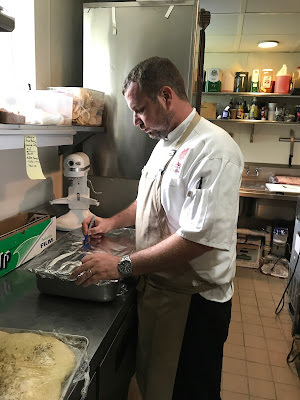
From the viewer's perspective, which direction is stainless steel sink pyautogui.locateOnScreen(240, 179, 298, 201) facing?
toward the camera

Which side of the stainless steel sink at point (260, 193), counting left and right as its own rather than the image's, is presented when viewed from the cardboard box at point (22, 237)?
front

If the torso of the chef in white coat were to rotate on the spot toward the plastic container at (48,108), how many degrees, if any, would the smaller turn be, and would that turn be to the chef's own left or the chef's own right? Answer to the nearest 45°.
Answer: approximately 45° to the chef's own right

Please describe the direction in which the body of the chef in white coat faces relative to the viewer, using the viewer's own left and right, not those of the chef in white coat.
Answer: facing to the left of the viewer

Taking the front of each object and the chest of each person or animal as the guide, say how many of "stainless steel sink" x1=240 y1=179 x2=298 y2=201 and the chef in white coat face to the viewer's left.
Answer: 1

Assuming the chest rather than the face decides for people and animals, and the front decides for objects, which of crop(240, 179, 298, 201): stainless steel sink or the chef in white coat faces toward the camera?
the stainless steel sink

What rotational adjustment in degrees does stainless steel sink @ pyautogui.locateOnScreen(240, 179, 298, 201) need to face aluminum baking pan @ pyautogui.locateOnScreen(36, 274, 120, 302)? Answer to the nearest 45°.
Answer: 0° — it already faces it

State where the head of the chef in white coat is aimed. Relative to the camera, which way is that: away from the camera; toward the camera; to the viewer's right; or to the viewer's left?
to the viewer's left

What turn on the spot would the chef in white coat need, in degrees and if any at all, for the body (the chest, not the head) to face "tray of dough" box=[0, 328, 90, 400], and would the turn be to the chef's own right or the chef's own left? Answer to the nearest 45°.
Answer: approximately 45° to the chef's own left

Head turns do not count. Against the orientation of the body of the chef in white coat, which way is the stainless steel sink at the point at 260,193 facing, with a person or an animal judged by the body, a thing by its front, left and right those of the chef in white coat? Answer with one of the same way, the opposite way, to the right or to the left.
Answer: to the left
